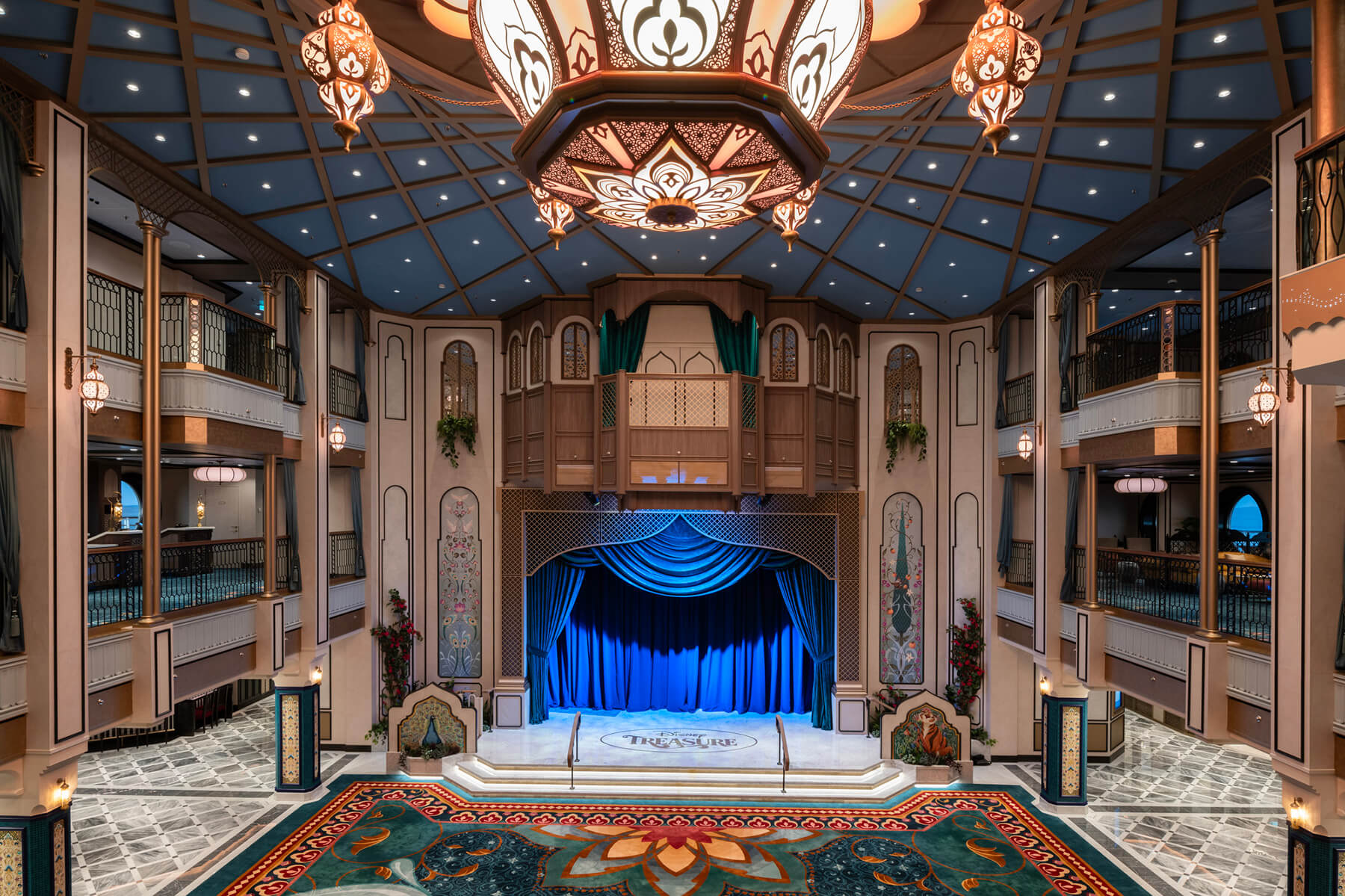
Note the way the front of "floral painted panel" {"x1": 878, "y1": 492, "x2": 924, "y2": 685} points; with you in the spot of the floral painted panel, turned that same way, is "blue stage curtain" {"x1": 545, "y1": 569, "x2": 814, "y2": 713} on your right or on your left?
on your right

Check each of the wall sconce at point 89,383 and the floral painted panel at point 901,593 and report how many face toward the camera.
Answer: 1

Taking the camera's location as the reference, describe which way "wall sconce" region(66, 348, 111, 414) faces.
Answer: facing to the right of the viewer

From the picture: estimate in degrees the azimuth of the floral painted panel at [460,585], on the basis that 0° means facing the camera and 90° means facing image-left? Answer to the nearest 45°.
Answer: approximately 0°

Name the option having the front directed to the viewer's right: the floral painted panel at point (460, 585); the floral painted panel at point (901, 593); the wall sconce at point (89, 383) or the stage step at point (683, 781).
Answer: the wall sconce

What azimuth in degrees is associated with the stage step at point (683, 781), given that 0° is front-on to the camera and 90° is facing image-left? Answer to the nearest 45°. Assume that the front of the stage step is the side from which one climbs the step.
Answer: approximately 0°
